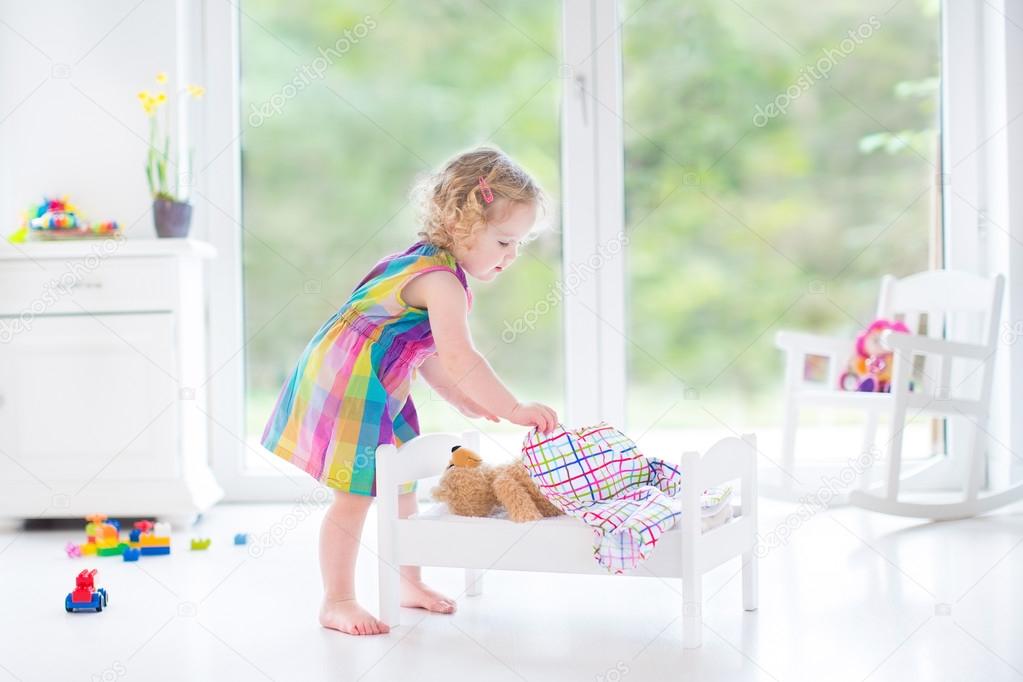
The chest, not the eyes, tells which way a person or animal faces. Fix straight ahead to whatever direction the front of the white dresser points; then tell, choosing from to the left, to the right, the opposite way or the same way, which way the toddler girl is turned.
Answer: to the left

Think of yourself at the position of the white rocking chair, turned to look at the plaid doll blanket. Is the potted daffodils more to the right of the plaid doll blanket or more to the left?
right

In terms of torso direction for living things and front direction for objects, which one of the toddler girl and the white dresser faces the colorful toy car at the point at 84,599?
the white dresser

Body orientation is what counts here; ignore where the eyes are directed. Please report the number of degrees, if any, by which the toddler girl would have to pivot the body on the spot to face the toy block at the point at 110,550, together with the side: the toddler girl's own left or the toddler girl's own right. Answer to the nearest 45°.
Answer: approximately 135° to the toddler girl's own left

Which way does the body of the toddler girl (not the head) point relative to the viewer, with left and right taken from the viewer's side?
facing to the right of the viewer

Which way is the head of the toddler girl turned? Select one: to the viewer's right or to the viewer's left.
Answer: to the viewer's right

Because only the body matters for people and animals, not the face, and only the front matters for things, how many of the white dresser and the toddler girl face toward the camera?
1

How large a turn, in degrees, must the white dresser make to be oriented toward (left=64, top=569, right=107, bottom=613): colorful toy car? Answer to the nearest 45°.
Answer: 0° — it already faces it

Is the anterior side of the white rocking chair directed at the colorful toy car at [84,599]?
yes

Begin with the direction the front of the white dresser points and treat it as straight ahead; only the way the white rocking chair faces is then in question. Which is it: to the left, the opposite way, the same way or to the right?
to the right

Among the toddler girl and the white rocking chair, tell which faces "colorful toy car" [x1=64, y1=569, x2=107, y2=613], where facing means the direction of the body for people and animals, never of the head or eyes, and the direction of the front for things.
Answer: the white rocking chair

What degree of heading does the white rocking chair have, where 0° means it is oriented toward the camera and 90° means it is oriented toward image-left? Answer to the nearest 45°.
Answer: approximately 45°

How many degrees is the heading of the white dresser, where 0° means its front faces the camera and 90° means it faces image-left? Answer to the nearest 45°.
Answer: approximately 0°
